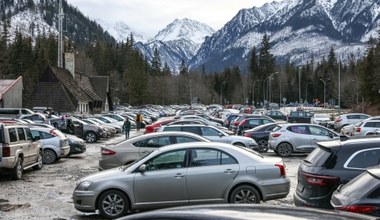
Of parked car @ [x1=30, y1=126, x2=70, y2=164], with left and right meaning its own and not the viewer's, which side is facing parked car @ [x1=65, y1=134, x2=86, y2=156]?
right

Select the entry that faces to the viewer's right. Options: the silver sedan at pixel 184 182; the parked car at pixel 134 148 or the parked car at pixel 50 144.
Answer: the parked car at pixel 134 148

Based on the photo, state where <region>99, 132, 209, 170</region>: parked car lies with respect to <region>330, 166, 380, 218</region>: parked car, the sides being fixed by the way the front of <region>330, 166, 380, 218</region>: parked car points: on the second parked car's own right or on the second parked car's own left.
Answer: on the second parked car's own left

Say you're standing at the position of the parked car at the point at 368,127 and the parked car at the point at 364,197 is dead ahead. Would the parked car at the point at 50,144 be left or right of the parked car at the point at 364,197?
right

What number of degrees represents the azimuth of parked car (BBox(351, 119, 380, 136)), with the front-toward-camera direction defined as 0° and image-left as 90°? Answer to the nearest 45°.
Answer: approximately 225°

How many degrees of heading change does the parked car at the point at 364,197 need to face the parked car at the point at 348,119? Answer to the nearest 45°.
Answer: approximately 45° to its left

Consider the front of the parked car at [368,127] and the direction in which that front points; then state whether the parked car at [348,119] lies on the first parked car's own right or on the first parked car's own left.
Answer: on the first parked car's own left

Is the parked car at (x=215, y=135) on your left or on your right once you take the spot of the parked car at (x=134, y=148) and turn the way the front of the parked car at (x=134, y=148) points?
on your left

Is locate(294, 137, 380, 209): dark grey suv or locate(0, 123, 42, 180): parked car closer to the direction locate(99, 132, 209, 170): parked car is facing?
the dark grey suv

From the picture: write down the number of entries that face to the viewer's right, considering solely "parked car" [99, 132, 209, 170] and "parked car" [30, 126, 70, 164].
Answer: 1
